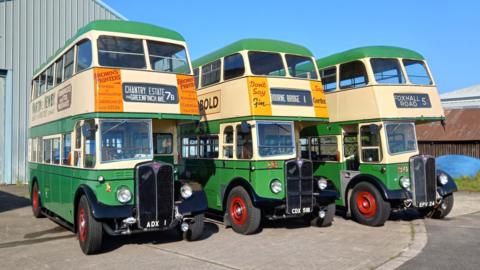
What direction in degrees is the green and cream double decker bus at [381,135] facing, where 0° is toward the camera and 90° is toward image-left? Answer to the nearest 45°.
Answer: approximately 315°

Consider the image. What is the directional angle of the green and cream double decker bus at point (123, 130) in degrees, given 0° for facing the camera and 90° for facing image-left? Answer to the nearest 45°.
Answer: approximately 315°

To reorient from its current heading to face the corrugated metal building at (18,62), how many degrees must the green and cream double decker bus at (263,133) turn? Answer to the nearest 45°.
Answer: approximately 180°

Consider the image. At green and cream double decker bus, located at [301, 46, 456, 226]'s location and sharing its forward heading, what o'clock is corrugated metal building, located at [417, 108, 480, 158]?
The corrugated metal building is roughly at 8 o'clock from the green and cream double decker bus.

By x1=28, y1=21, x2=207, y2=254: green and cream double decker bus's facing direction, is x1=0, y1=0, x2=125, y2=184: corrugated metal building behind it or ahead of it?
behind

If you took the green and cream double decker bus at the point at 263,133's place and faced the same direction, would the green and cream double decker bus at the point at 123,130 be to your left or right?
on your right

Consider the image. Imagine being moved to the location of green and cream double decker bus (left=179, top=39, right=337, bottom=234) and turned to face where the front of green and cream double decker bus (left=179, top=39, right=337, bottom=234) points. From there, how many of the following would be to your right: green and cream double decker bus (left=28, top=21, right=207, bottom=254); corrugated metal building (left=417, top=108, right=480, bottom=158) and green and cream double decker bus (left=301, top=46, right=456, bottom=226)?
1

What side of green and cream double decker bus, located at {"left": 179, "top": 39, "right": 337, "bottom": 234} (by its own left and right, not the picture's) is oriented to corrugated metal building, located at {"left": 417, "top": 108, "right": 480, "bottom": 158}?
left
